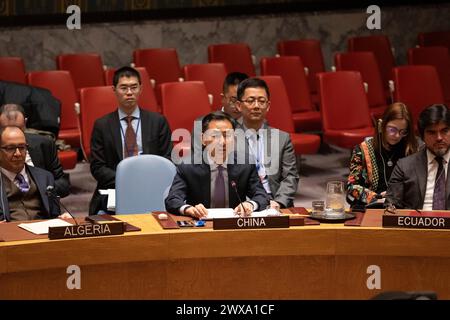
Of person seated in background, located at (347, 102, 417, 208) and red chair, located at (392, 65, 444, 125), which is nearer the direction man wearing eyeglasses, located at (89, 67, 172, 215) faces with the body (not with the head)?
the person seated in background

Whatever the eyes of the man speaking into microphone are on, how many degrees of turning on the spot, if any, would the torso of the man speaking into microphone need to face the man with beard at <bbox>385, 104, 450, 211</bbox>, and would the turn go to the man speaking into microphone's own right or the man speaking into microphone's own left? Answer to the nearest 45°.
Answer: approximately 90° to the man speaking into microphone's own left

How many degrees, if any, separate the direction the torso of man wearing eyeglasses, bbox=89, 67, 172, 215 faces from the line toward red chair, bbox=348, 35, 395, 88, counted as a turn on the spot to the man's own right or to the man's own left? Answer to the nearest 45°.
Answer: approximately 135° to the man's own left

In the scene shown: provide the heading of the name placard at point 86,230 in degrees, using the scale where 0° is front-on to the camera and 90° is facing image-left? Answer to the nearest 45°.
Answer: approximately 0°

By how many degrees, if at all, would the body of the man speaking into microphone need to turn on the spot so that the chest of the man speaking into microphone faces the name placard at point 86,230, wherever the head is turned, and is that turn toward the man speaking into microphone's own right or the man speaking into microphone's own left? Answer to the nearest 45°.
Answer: approximately 45° to the man speaking into microphone's own right

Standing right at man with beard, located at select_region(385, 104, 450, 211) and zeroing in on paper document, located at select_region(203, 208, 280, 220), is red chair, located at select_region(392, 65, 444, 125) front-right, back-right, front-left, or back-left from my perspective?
back-right
